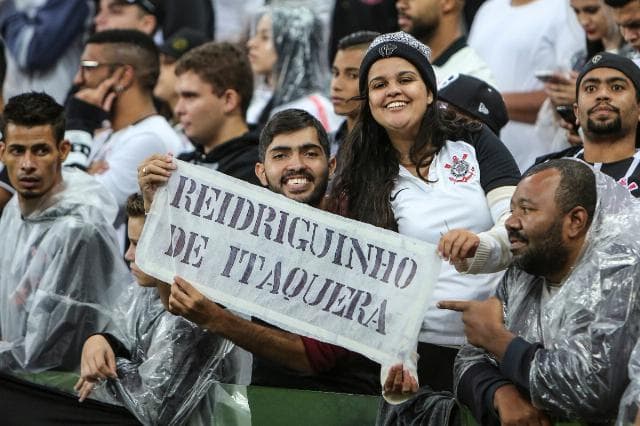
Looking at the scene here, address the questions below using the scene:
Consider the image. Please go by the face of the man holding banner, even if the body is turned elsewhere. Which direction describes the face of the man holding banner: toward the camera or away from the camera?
toward the camera

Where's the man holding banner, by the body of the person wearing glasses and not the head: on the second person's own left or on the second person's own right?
on the second person's own left

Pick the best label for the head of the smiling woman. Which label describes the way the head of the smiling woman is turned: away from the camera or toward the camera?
toward the camera

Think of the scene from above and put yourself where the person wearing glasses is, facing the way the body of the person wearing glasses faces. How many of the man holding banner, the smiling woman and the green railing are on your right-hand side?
0

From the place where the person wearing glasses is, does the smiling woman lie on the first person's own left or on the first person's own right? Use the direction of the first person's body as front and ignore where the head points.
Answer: on the first person's own left

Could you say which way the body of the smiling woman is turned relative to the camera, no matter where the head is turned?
toward the camera

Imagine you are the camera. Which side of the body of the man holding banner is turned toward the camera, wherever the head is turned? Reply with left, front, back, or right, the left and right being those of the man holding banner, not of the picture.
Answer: front

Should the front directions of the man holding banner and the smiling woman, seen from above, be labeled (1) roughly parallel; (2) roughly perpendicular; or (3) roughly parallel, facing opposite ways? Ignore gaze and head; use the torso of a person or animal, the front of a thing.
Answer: roughly parallel
